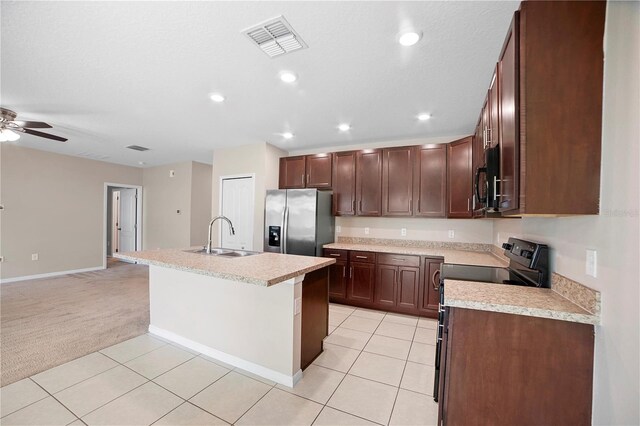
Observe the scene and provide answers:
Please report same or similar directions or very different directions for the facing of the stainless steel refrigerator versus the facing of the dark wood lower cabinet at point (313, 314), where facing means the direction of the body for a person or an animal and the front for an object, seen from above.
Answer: very different directions

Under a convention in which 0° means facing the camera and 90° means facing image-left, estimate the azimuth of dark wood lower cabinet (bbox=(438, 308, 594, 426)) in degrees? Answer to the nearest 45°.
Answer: approximately 90°

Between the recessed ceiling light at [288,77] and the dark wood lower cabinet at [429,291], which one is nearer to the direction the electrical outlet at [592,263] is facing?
the recessed ceiling light

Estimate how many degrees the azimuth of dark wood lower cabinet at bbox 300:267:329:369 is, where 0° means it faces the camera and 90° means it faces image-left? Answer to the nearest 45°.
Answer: approximately 225°

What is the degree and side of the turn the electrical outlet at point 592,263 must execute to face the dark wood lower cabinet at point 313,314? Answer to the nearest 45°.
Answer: approximately 45° to its right

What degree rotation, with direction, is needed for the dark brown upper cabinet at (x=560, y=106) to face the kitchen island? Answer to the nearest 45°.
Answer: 0° — it already faces it

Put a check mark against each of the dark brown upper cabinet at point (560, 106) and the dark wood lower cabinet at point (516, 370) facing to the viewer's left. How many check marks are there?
2

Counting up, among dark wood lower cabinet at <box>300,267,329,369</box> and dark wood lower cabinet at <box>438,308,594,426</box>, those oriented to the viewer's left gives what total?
1

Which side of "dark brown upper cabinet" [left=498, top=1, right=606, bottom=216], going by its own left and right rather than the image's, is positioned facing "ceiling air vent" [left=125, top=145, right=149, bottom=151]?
front

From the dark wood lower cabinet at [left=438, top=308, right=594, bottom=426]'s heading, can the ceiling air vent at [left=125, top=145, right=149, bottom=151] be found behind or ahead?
ahead

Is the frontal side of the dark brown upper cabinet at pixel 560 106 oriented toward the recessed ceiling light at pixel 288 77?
yes

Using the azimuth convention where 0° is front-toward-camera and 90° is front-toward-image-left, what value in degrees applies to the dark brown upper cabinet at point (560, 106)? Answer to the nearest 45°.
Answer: approximately 90°
